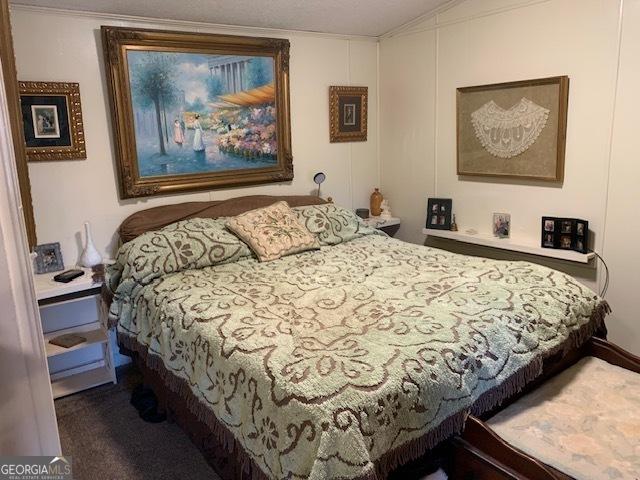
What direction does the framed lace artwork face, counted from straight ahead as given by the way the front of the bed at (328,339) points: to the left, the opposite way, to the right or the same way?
to the right

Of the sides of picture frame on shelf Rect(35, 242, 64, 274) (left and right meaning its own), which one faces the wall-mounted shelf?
left

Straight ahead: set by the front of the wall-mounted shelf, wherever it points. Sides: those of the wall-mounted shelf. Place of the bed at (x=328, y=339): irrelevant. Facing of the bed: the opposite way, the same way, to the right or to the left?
to the left

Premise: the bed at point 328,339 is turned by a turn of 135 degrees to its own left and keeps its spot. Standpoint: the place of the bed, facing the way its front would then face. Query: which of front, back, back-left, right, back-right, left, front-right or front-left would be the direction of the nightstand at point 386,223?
front

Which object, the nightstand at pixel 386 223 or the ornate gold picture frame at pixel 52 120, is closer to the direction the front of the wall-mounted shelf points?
the ornate gold picture frame

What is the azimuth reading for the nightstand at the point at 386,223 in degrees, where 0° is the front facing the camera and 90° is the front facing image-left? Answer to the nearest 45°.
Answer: approximately 315°

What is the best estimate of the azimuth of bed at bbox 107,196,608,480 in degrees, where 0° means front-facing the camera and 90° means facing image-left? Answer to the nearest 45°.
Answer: approximately 315°

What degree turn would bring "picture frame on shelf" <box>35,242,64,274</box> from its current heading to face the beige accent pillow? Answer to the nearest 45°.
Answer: approximately 90° to its left
